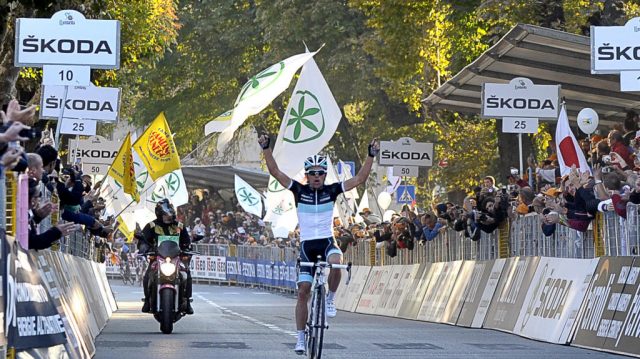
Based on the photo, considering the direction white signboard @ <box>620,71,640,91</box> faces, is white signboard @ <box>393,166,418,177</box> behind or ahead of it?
behind

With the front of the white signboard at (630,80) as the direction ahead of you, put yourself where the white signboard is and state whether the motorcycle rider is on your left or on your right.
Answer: on your right

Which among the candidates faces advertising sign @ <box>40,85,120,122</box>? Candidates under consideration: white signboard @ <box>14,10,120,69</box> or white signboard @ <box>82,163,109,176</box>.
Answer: white signboard @ <box>82,163,109,176</box>

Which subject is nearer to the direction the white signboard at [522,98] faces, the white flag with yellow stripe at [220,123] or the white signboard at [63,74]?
the white signboard

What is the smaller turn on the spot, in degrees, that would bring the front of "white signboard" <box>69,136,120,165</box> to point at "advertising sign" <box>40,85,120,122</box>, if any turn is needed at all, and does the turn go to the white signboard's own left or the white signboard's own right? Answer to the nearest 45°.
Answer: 0° — it already faces it

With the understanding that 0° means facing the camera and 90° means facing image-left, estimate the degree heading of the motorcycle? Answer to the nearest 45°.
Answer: approximately 0°

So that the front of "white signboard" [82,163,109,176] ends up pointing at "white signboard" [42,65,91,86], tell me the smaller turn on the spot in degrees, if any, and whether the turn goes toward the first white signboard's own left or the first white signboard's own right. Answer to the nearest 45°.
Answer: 0° — it already faces it
